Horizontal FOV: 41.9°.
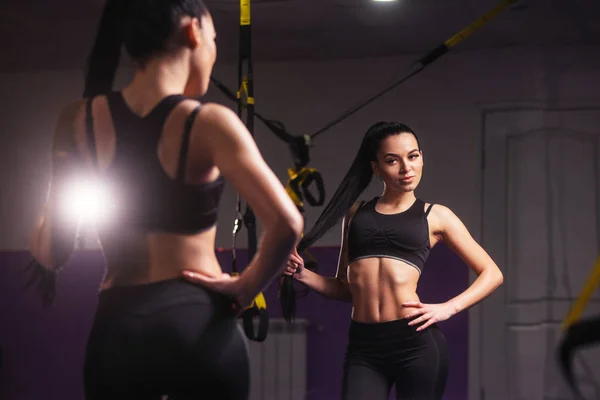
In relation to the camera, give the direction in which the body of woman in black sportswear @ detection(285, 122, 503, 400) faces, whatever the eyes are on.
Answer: toward the camera

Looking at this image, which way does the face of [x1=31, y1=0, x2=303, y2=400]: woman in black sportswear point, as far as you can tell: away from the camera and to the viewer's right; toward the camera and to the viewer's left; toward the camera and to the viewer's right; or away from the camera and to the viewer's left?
away from the camera and to the viewer's right

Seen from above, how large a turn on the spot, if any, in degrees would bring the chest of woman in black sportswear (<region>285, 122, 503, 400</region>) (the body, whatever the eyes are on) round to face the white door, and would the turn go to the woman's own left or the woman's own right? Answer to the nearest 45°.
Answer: approximately 180°
